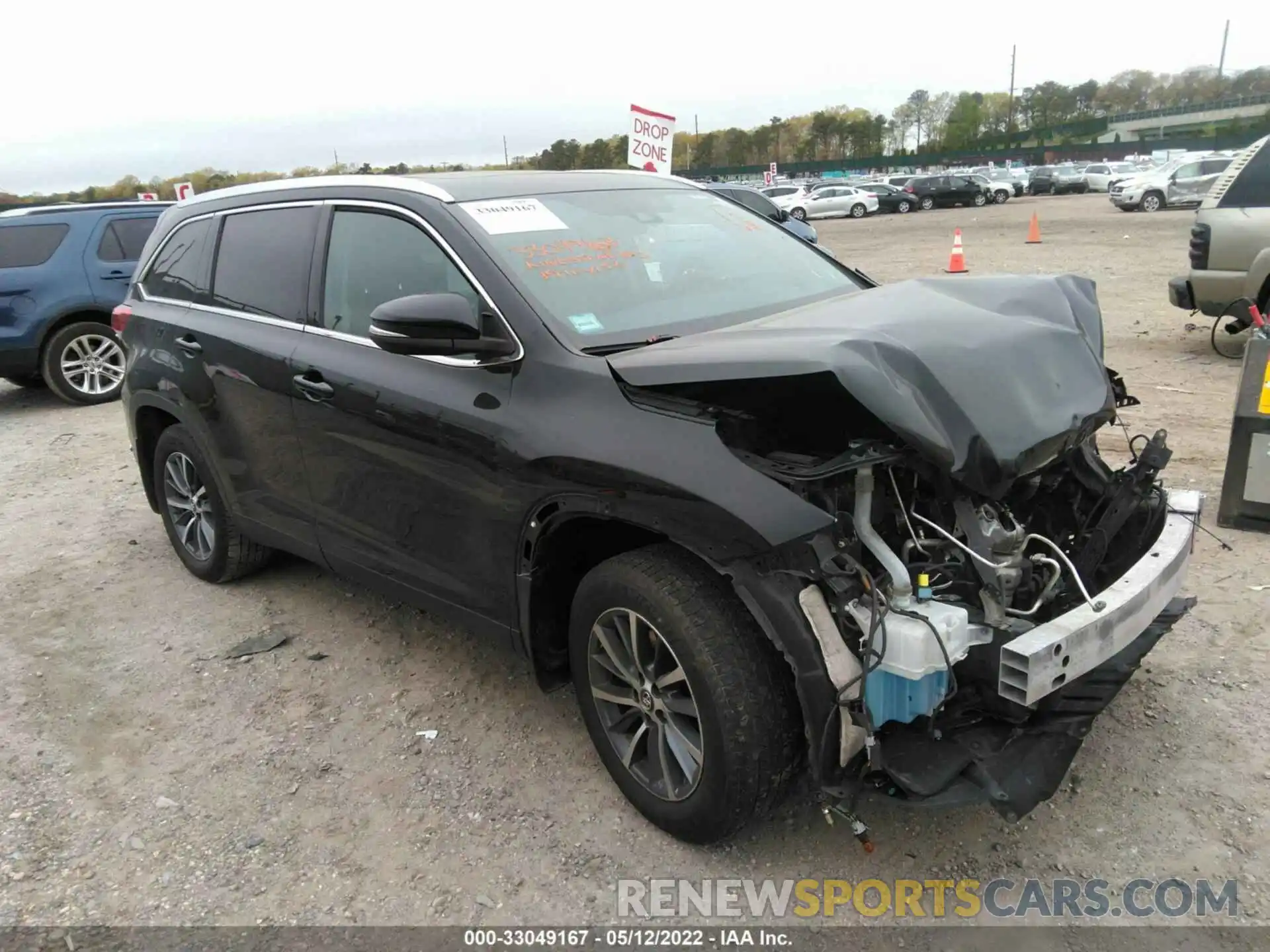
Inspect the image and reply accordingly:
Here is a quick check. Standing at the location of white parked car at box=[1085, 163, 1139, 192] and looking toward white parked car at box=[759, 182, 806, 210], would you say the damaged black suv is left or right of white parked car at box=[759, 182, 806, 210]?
left

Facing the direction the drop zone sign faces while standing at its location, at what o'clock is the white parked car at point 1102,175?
The white parked car is roughly at 7 o'clock from the drop zone sign.

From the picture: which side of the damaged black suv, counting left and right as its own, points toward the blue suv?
back

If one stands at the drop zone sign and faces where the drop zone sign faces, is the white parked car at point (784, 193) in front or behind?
behind

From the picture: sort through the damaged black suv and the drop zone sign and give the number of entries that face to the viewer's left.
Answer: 0

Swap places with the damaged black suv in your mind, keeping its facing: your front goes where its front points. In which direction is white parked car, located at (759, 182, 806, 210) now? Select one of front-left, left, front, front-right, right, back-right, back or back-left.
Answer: back-left

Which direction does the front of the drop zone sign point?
toward the camera

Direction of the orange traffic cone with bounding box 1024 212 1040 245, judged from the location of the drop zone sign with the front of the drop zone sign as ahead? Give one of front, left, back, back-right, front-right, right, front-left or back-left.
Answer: back-left

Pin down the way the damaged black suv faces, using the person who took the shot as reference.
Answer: facing the viewer and to the right of the viewer

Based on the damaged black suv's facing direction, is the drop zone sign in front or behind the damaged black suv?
behind

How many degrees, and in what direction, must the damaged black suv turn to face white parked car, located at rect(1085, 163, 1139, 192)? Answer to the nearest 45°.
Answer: approximately 90° to its left

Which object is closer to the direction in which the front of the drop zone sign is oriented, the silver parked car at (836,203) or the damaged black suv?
the damaged black suv

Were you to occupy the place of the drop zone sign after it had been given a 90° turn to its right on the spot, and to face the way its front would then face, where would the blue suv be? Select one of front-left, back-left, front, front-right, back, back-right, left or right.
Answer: front-left
